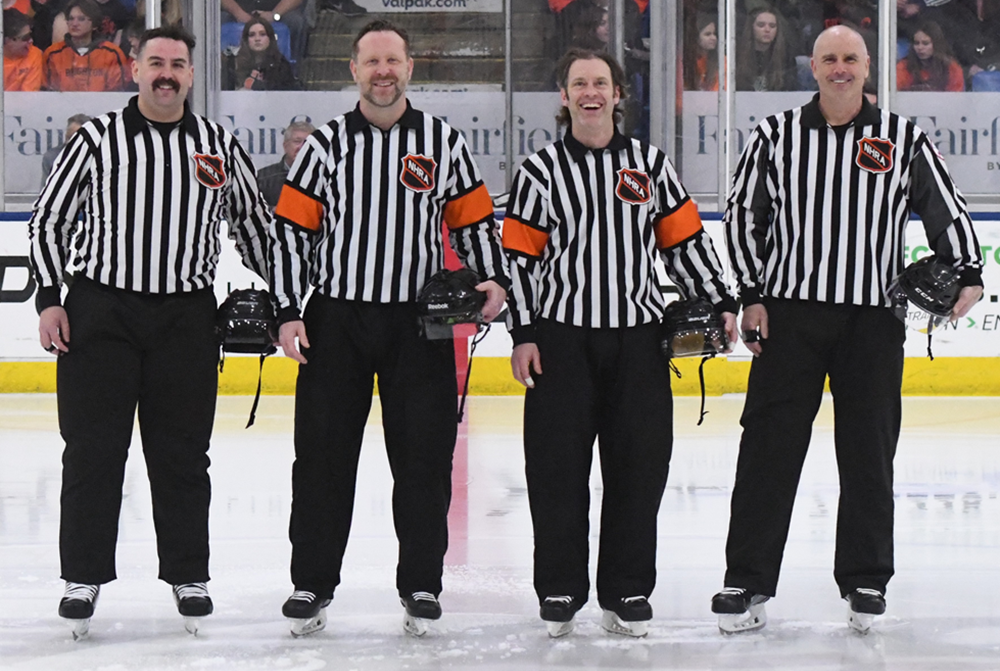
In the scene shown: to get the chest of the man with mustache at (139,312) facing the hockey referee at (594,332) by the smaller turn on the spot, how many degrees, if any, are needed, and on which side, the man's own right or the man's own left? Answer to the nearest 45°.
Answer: approximately 90° to the man's own left

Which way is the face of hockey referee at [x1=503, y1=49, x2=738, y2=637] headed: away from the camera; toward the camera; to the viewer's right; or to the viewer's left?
toward the camera

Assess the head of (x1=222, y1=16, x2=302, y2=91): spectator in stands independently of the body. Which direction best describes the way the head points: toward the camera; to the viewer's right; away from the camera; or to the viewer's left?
toward the camera

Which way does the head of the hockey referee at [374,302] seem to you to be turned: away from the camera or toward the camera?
toward the camera

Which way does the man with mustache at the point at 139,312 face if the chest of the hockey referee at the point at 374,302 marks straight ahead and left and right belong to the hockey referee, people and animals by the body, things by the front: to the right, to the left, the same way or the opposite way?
the same way

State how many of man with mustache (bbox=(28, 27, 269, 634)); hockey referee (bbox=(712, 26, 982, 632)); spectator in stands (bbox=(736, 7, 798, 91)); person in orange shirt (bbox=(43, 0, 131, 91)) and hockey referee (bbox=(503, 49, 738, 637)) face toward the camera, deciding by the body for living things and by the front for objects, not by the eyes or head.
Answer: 5

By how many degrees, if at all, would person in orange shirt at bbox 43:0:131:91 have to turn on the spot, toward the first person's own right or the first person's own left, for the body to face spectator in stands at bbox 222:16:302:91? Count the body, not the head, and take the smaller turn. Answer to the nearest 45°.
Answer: approximately 90° to the first person's own left

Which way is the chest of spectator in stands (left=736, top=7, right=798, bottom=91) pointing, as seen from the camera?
toward the camera

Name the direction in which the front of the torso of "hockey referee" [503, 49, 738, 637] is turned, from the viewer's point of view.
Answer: toward the camera

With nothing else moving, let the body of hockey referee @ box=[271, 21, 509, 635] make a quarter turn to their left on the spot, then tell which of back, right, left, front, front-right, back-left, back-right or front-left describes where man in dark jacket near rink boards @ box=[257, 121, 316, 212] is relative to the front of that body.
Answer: left

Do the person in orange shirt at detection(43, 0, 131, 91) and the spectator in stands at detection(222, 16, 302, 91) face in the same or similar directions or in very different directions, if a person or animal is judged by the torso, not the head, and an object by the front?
same or similar directions

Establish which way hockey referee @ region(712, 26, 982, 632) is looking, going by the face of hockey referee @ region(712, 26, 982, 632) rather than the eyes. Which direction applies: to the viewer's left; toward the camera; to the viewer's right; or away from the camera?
toward the camera

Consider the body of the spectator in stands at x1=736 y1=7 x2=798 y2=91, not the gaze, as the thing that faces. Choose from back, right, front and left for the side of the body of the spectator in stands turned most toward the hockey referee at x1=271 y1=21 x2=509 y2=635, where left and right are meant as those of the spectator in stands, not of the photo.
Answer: front

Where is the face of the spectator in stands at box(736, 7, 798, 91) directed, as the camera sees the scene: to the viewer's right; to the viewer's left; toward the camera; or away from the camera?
toward the camera
